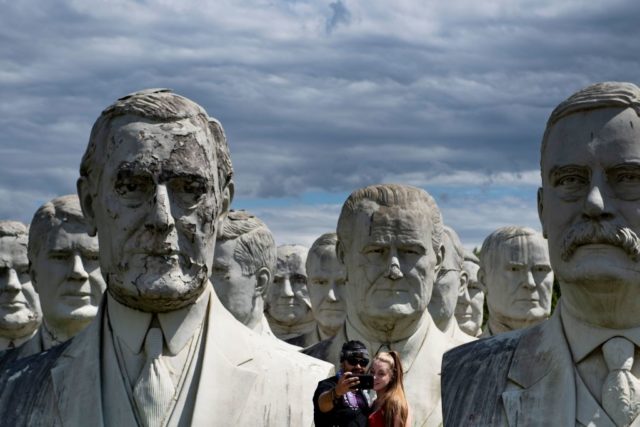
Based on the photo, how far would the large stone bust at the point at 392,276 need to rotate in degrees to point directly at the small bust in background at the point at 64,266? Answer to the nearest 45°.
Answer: approximately 90° to its right

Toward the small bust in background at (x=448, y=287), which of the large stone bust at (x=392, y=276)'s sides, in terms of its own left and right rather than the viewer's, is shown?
back

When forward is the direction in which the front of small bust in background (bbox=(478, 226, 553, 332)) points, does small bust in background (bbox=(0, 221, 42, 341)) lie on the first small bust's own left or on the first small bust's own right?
on the first small bust's own right

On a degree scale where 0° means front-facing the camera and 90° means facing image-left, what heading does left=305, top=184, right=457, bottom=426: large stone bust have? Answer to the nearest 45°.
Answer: approximately 0°

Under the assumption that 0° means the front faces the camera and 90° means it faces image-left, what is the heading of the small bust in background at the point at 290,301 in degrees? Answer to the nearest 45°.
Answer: approximately 0°

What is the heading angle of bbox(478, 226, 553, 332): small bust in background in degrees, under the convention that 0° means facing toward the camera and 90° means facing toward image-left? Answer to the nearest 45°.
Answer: approximately 315°

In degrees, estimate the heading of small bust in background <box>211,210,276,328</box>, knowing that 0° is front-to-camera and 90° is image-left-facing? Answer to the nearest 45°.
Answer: approximately 45°
